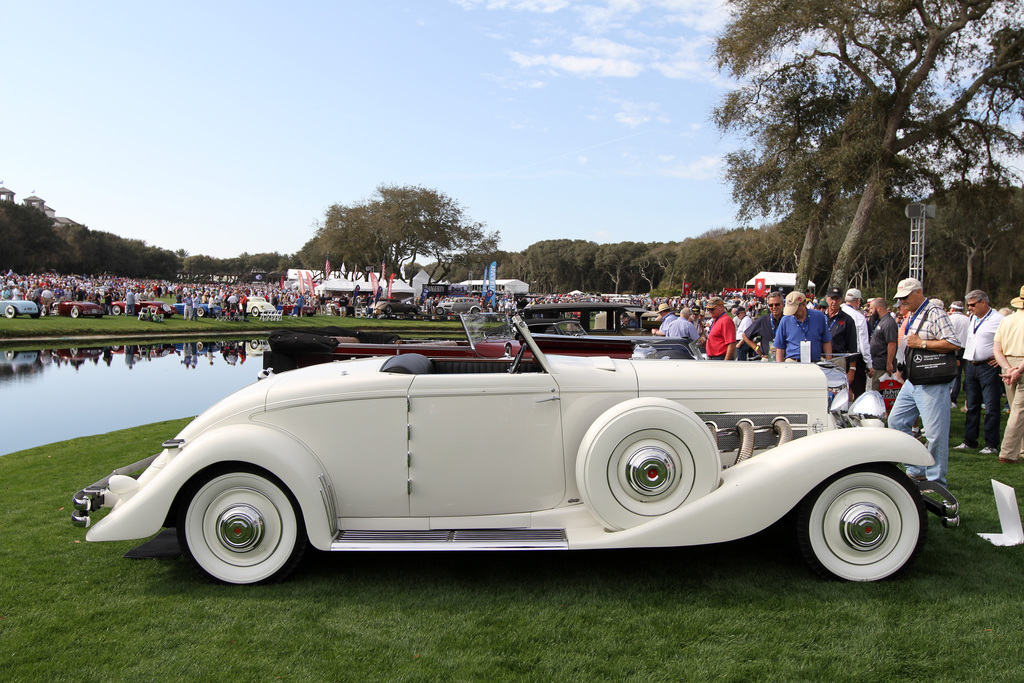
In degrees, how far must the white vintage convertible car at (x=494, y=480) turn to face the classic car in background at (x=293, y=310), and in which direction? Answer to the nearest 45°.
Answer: approximately 90° to its left

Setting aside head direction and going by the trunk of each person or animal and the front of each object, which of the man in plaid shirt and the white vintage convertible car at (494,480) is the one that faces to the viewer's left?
the man in plaid shirt

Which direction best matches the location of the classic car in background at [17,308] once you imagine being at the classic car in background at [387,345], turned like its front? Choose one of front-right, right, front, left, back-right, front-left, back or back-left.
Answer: back-left

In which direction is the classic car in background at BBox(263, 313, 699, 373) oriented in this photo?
to the viewer's right

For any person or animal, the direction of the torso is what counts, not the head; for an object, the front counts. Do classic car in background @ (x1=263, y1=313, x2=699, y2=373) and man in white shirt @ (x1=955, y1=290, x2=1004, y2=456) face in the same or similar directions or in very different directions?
very different directions

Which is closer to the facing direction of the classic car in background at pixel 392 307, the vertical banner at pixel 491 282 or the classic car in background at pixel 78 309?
the classic car in background

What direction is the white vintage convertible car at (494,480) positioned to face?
to the viewer's right

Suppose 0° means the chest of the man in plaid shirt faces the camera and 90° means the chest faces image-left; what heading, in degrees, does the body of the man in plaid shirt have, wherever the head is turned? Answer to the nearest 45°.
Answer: approximately 90°
